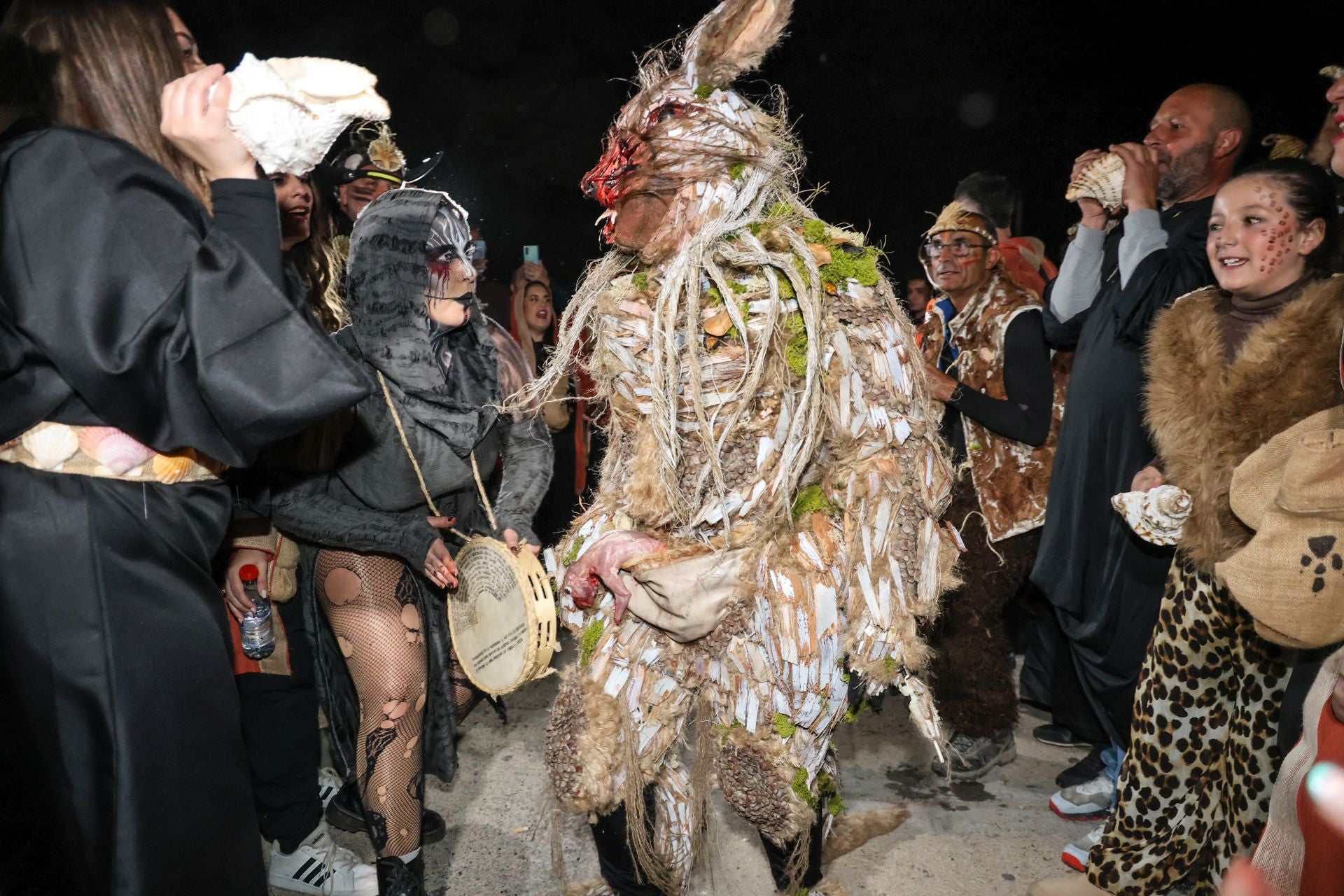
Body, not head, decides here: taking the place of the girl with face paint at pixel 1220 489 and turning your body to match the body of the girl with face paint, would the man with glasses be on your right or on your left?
on your right

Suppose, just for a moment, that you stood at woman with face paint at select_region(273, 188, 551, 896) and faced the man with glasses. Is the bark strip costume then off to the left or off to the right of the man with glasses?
right

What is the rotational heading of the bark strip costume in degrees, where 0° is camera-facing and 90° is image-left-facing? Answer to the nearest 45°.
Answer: approximately 45°

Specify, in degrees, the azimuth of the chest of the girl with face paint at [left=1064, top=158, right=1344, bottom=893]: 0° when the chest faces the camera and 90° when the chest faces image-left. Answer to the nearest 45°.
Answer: approximately 45°

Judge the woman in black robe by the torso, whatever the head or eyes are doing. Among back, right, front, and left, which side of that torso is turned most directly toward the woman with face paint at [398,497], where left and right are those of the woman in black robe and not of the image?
front

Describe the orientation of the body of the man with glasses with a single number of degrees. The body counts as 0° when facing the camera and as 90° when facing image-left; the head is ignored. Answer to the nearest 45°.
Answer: approximately 45°

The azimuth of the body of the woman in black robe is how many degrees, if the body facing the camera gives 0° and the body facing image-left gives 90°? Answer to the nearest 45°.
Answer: approximately 225°

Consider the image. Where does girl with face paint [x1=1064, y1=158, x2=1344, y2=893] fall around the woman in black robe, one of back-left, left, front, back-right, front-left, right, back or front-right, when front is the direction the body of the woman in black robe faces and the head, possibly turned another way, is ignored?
front-right

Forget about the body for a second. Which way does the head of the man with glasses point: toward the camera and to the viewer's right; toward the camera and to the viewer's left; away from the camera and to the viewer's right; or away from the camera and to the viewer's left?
toward the camera and to the viewer's left

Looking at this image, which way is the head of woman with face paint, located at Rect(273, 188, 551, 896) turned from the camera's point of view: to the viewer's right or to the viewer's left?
to the viewer's right

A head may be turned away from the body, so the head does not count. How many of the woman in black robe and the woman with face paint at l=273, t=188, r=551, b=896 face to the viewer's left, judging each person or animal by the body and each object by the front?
0

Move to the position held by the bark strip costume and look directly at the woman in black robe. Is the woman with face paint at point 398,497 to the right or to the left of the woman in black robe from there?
right
